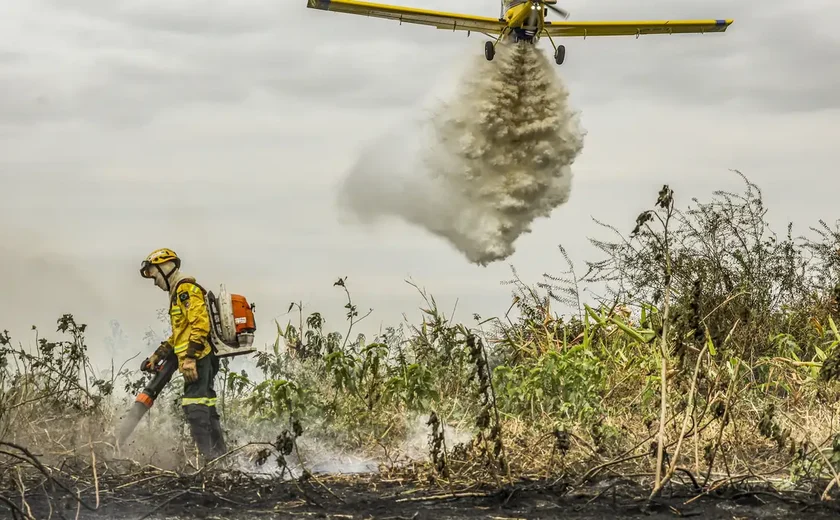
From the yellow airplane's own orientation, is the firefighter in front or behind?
in front

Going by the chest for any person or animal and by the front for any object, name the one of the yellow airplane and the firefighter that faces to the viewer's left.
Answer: the firefighter

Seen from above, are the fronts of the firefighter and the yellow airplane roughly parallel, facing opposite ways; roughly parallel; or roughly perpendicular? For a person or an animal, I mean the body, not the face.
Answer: roughly perpendicular

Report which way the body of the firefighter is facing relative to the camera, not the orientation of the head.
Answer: to the viewer's left

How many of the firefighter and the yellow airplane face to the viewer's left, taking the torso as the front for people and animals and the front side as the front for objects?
1

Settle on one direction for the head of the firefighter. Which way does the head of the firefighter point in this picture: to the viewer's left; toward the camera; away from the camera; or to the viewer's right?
to the viewer's left

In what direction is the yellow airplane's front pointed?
toward the camera

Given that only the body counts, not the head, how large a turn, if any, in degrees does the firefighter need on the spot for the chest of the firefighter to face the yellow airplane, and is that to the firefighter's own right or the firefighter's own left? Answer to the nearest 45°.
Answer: approximately 135° to the firefighter's own right
